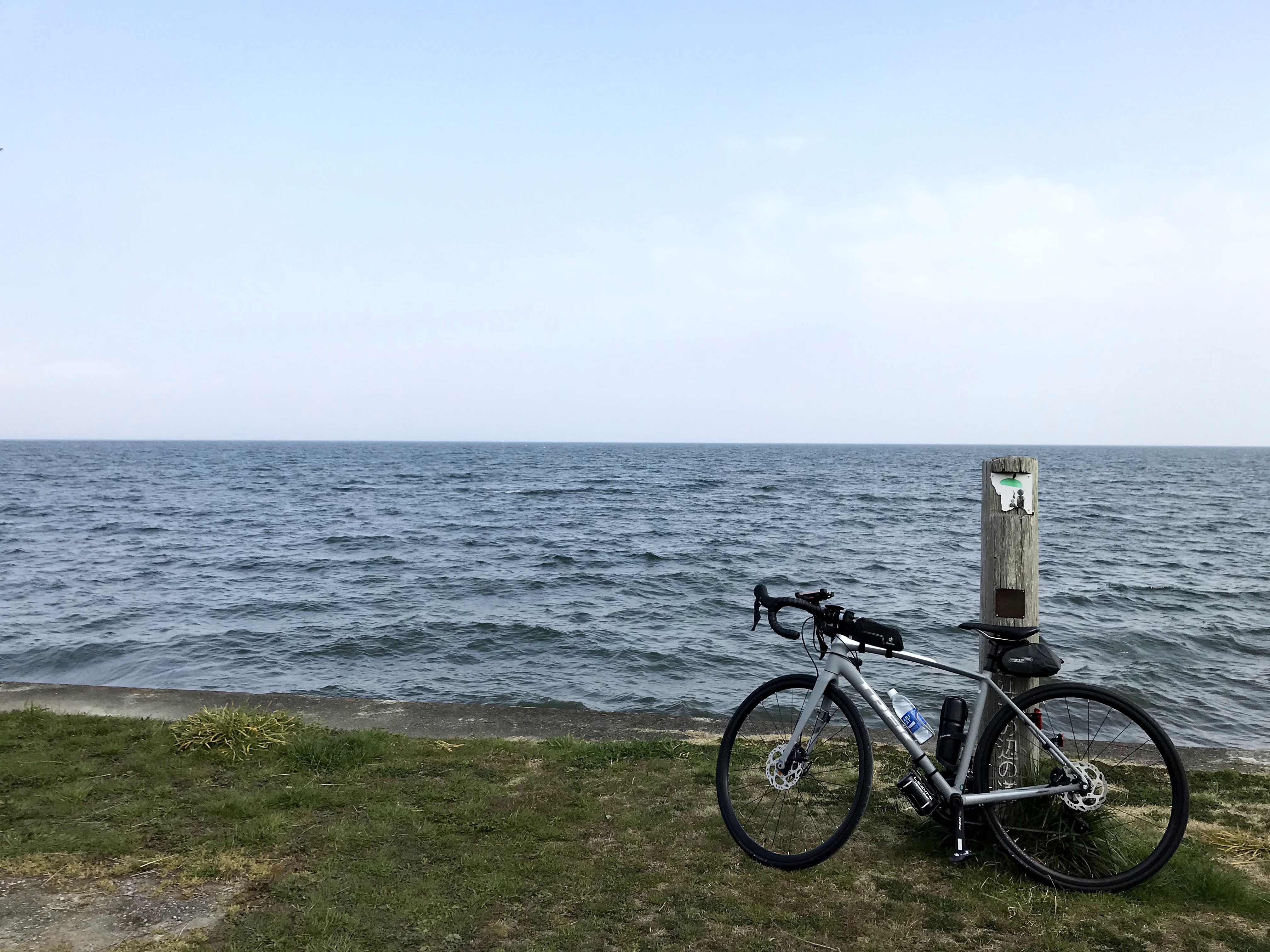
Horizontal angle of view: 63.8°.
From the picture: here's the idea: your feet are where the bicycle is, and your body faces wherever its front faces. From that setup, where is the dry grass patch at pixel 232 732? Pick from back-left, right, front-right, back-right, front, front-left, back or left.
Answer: front

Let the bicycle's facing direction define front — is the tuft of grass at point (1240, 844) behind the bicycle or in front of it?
behind

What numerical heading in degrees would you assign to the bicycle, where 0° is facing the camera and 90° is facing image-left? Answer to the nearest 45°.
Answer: approximately 90°

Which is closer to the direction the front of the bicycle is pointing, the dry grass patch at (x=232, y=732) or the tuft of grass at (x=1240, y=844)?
the dry grass patch
